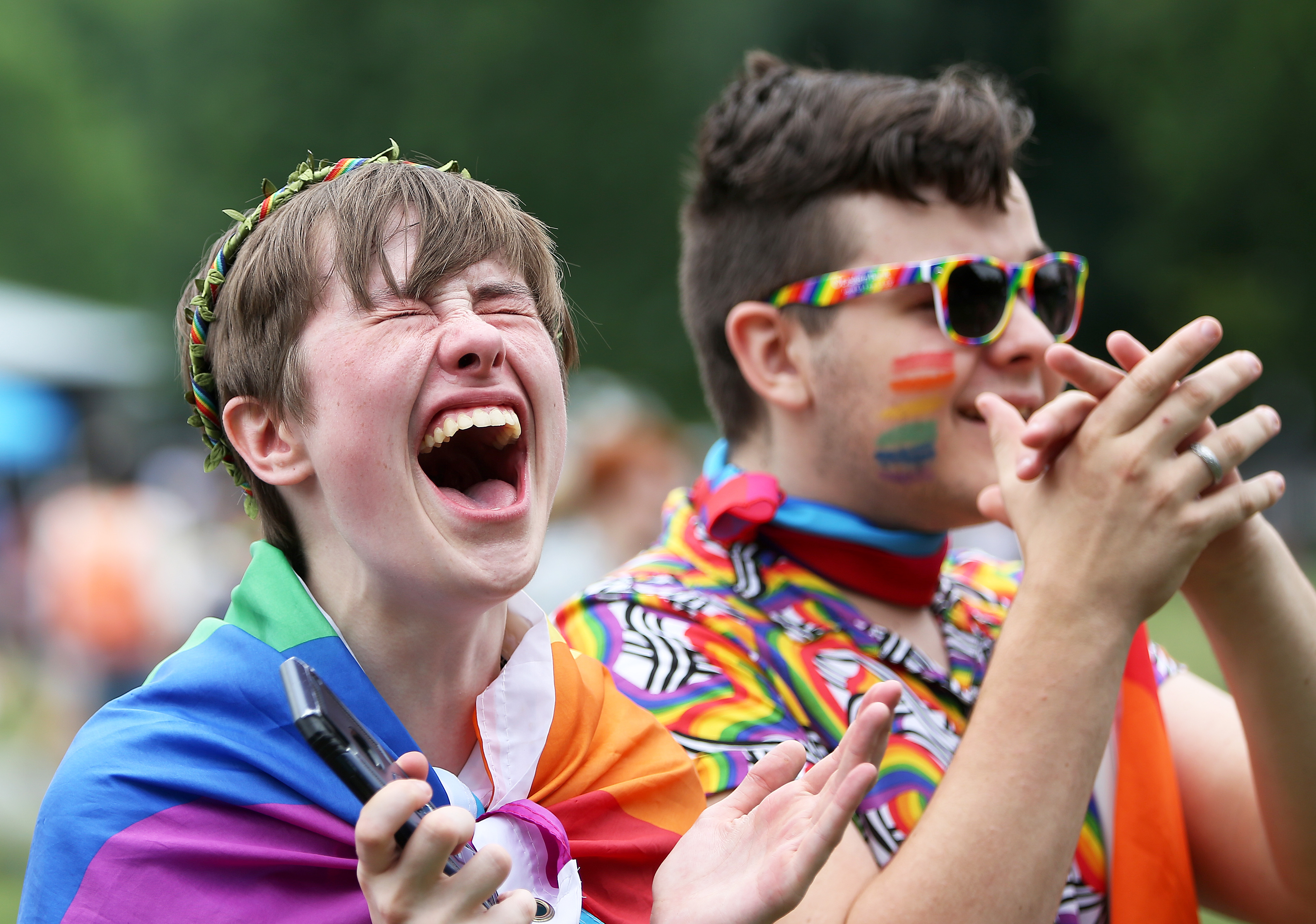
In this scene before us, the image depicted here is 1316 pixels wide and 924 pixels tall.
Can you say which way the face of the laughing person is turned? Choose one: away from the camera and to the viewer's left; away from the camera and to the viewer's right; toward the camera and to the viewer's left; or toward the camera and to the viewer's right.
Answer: toward the camera and to the viewer's right

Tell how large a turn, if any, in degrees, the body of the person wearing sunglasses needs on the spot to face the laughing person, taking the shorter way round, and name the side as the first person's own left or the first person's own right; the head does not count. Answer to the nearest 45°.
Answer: approximately 90° to the first person's own right

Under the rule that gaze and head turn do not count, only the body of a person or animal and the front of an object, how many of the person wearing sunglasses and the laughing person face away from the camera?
0

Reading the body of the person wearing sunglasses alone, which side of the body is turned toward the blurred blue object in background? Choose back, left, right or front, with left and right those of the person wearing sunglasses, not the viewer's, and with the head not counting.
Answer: back

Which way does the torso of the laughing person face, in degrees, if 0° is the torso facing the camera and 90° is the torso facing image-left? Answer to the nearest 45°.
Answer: approximately 315°

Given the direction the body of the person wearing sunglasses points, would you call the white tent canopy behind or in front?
behind

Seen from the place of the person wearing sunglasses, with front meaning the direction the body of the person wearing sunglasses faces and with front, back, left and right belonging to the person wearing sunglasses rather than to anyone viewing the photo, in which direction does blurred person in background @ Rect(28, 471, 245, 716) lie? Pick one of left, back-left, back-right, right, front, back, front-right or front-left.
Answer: back

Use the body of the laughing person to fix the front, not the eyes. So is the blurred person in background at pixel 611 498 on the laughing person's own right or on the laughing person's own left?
on the laughing person's own left

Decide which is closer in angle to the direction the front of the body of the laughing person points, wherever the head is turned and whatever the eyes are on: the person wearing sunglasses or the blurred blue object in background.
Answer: the person wearing sunglasses

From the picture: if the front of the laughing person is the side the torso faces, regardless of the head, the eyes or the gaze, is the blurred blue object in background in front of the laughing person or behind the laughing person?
behind

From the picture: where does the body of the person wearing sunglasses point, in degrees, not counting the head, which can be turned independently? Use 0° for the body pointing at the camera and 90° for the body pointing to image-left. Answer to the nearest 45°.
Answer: approximately 315°
